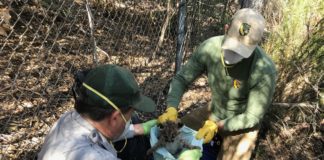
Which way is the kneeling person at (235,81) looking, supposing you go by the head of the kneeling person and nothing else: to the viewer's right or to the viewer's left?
to the viewer's left

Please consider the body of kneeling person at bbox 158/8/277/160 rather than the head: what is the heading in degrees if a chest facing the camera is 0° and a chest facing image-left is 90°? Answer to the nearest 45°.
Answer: approximately 45°

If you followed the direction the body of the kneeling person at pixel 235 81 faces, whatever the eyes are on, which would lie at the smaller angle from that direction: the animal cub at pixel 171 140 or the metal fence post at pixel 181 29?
the animal cub

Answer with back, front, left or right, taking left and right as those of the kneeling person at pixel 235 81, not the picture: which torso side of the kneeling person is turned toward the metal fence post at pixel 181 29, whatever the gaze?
right
